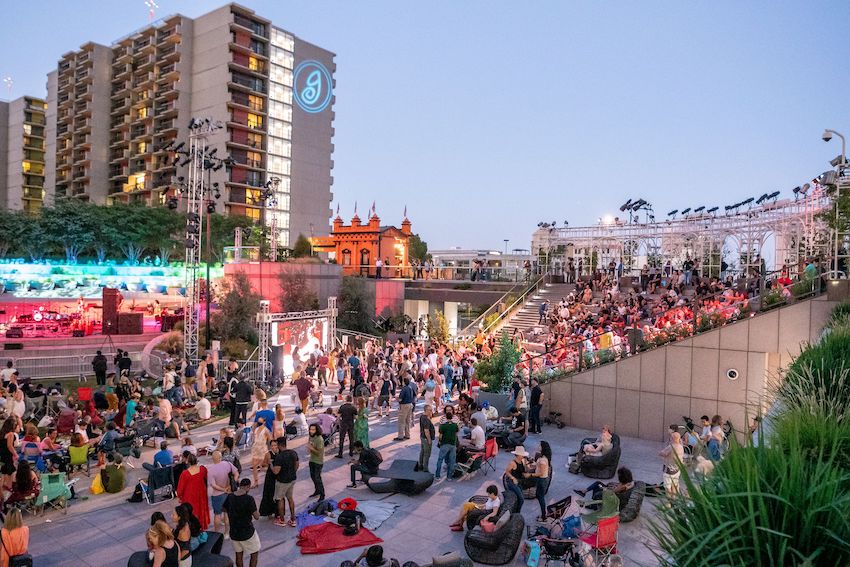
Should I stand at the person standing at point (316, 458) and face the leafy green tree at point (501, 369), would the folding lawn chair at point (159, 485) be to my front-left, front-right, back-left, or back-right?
back-left

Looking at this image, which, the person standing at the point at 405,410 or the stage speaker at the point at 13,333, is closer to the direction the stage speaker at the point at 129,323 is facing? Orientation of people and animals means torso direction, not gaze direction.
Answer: the person standing

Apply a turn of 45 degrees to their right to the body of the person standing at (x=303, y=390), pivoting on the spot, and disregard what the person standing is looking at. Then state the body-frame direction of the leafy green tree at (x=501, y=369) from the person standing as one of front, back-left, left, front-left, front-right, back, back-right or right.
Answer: front-right

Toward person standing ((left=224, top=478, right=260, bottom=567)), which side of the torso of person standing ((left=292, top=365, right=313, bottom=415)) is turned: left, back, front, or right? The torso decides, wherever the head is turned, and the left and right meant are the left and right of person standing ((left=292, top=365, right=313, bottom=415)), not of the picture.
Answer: back

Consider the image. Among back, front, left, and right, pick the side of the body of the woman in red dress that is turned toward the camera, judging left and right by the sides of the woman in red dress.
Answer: back

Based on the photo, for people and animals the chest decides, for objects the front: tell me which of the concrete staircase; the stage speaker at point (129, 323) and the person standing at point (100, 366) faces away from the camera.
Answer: the person standing

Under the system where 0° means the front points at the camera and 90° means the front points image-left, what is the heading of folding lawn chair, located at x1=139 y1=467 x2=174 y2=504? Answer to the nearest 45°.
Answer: approximately 135°

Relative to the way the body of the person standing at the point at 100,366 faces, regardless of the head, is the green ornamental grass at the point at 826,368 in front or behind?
behind

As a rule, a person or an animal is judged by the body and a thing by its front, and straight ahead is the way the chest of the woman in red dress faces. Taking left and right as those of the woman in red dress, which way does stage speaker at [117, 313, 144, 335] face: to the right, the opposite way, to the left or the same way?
the opposite way
